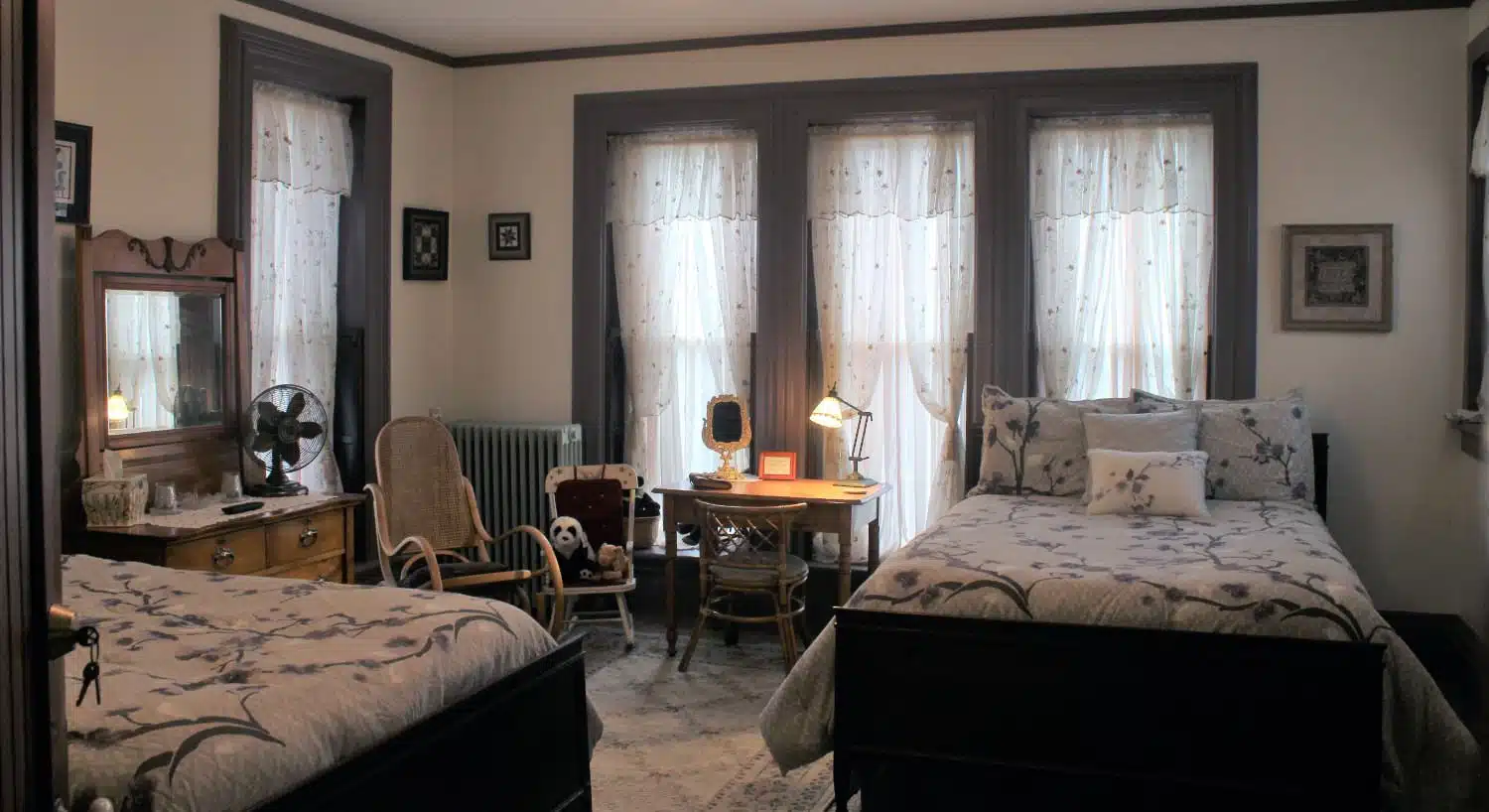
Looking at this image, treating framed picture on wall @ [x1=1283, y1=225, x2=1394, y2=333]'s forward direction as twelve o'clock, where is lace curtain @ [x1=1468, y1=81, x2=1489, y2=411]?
The lace curtain is roughly at 10 o'clock from the framed picture on wall.

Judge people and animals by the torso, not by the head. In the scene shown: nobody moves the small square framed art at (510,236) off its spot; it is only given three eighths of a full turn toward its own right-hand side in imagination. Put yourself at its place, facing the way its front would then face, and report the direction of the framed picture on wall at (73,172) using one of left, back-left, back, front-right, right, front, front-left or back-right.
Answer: left

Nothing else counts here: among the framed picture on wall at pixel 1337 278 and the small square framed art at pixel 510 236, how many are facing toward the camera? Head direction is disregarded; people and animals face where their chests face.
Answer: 2

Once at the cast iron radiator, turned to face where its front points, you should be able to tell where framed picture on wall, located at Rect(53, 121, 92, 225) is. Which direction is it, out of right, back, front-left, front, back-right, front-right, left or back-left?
front-right

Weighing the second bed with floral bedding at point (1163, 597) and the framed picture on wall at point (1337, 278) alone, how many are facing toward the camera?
2

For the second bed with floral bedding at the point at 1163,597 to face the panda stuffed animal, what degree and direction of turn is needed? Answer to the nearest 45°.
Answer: approximately 135° to its right

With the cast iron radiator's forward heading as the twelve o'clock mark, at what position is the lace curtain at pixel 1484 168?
The lace curtain is roughly at 10 o'clock from the cast iron radiator.

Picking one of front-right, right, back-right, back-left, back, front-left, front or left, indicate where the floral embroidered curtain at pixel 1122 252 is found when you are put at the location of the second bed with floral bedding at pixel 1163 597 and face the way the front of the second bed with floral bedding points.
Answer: back

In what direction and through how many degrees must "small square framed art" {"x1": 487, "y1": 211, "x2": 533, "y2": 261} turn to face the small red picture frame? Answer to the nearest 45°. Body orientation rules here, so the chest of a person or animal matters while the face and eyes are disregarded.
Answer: approximately 45° to its left

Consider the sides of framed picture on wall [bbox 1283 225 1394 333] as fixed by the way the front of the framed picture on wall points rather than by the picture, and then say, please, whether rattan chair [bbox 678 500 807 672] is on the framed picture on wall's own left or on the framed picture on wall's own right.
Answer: on the framed picture on wall's own right

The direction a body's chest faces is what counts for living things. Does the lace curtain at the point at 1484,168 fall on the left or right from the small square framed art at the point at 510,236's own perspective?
on its left

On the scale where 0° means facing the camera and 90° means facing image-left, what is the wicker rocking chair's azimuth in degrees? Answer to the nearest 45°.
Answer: approximately 315°

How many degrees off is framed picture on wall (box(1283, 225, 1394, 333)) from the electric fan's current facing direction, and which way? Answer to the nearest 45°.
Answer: approximately 45° to its left

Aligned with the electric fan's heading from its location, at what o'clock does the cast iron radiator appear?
The cast iron radiator is roughly at 9 o'clock from the electric fan.
